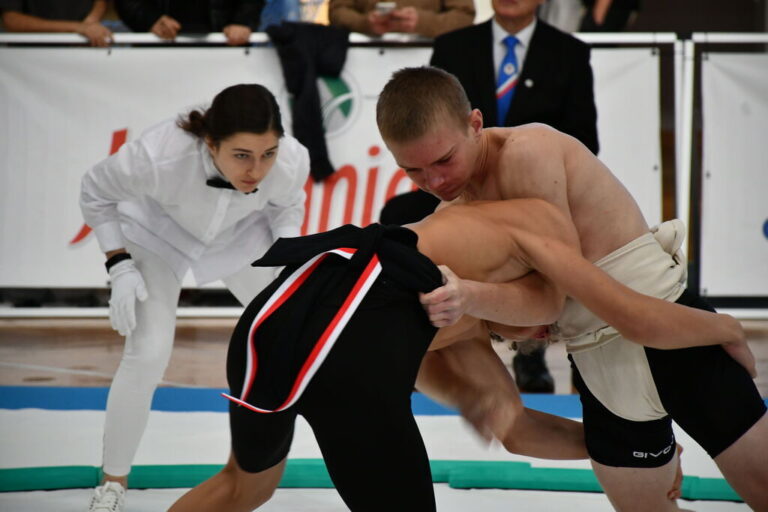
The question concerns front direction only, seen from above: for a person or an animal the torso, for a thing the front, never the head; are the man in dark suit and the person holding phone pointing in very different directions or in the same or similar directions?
same or similar directions

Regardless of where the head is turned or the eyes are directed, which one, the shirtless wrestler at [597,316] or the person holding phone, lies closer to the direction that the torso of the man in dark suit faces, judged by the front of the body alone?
the shirtless wrestler

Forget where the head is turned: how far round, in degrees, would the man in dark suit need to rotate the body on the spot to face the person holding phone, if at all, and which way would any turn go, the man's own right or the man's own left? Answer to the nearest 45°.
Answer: approximately 135° to the man's own right

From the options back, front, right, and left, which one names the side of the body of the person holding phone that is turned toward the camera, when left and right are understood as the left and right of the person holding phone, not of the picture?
front

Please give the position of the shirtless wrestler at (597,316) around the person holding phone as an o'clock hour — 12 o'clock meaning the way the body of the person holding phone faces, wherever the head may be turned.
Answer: The shirtless wrestler is roughly at 12 o'clock from the person holding phone.

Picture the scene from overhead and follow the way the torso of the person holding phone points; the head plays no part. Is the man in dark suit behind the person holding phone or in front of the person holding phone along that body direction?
in front

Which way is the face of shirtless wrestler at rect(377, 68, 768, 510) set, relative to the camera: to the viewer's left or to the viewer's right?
to the viewer's left

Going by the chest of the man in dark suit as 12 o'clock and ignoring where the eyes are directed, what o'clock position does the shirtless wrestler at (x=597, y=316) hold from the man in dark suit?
The shirtless wrestler is roughly at 12 o'clock from the man in dark suit.

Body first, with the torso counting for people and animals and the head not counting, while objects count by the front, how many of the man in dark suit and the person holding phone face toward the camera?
2

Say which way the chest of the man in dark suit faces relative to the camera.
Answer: toward the camera

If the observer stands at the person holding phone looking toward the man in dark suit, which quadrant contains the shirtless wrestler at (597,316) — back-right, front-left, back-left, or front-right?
front-right

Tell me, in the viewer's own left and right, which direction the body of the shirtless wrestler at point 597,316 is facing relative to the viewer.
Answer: facing the viewer and to the left of the viewer
